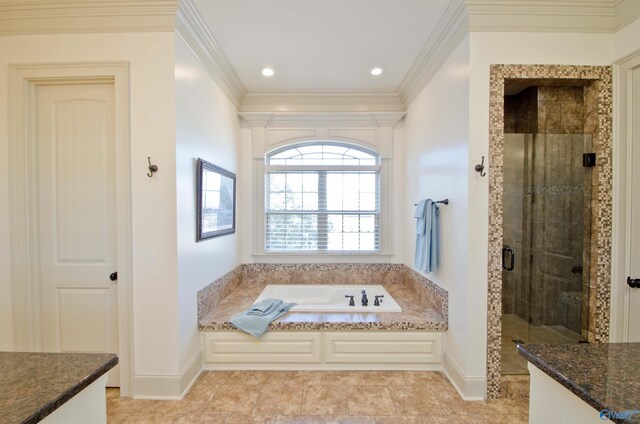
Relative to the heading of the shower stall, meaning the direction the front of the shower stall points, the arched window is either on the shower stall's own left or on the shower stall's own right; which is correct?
on the shower stall's own right

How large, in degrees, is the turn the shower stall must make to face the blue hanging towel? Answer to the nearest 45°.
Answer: approximately 90° to its right

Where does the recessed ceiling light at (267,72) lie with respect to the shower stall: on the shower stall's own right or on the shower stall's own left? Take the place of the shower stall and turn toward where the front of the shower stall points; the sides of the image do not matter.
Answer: on the shower stall's own right

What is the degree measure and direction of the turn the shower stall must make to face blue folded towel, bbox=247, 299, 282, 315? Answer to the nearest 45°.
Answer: approximately 45° to its right
